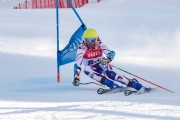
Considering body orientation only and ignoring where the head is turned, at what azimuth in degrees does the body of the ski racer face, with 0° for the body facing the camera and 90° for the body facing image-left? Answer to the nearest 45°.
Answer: approximately 0°

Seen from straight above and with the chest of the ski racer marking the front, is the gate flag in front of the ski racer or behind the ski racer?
behind
